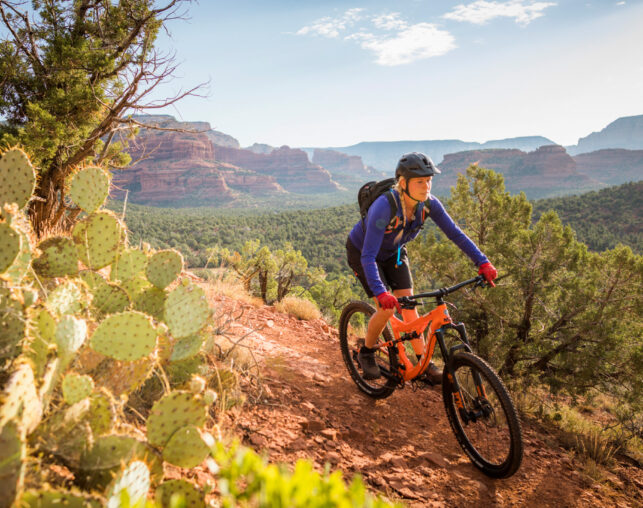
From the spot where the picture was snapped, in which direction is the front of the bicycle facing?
facing the viewer and to the right of the viewer

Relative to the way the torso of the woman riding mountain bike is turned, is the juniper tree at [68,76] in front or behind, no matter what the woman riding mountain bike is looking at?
behind

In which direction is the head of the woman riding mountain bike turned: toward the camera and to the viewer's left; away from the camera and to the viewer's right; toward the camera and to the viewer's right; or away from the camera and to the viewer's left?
toward the camera and to the viewer's right

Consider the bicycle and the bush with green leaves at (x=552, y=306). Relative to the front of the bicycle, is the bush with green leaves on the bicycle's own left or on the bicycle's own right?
on the bicycle's own left

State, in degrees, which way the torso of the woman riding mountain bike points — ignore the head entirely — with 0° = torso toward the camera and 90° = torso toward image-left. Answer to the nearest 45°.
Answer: approximately 315°

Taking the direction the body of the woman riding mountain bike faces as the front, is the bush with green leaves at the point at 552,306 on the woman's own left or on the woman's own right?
on the woman's own left
